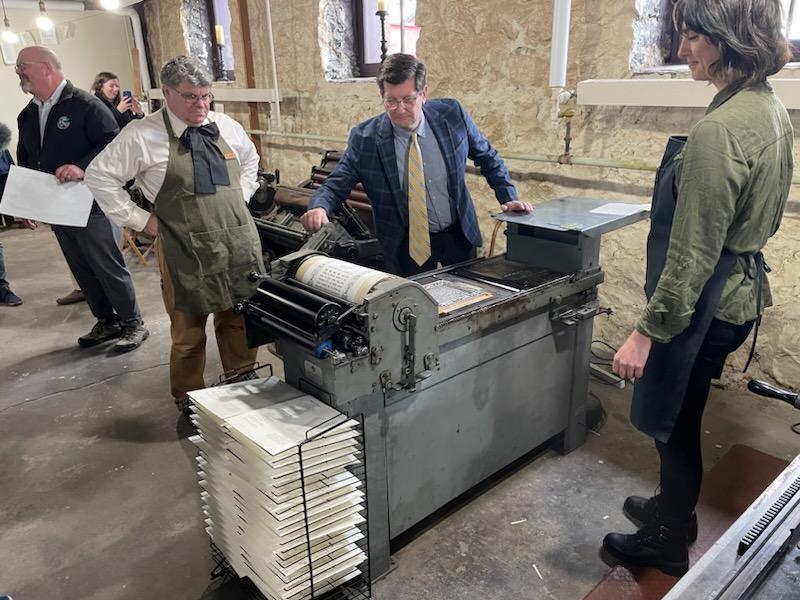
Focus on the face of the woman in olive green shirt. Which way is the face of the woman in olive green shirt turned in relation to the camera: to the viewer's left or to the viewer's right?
to the viewer's left

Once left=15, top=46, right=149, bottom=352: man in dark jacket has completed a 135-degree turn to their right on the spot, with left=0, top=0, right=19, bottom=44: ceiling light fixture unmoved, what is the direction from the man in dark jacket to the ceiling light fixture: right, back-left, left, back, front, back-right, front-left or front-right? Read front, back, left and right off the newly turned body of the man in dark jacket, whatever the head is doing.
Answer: front

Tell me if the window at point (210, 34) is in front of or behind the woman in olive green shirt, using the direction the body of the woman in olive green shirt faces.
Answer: in front

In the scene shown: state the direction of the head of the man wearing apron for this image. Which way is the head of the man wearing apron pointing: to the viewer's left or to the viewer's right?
to the viewer's right

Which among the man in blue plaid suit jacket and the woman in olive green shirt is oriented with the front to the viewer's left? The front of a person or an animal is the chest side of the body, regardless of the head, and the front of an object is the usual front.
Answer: the woman in olive green shirt

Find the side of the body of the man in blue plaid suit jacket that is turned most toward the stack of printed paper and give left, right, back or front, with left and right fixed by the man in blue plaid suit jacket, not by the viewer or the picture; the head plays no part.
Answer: front

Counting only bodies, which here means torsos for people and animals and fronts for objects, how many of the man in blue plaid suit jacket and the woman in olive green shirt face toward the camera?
1

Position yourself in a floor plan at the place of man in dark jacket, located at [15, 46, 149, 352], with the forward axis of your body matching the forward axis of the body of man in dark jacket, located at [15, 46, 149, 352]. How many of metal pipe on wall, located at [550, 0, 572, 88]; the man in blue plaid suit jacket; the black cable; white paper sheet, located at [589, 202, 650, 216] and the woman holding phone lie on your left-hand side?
4

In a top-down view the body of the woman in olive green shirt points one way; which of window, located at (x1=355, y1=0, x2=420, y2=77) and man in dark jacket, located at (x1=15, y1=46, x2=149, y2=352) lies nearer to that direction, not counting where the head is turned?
the man in dark jacket

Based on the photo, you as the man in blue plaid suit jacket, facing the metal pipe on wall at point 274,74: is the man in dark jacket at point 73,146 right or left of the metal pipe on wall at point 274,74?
left

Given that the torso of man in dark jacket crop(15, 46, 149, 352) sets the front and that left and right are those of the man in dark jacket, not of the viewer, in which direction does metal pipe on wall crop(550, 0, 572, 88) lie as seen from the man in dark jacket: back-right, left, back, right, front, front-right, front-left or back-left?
left

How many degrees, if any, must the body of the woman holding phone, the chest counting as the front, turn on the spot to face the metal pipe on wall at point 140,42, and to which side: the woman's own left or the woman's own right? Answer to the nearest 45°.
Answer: approximately 135° to the woman's own left
